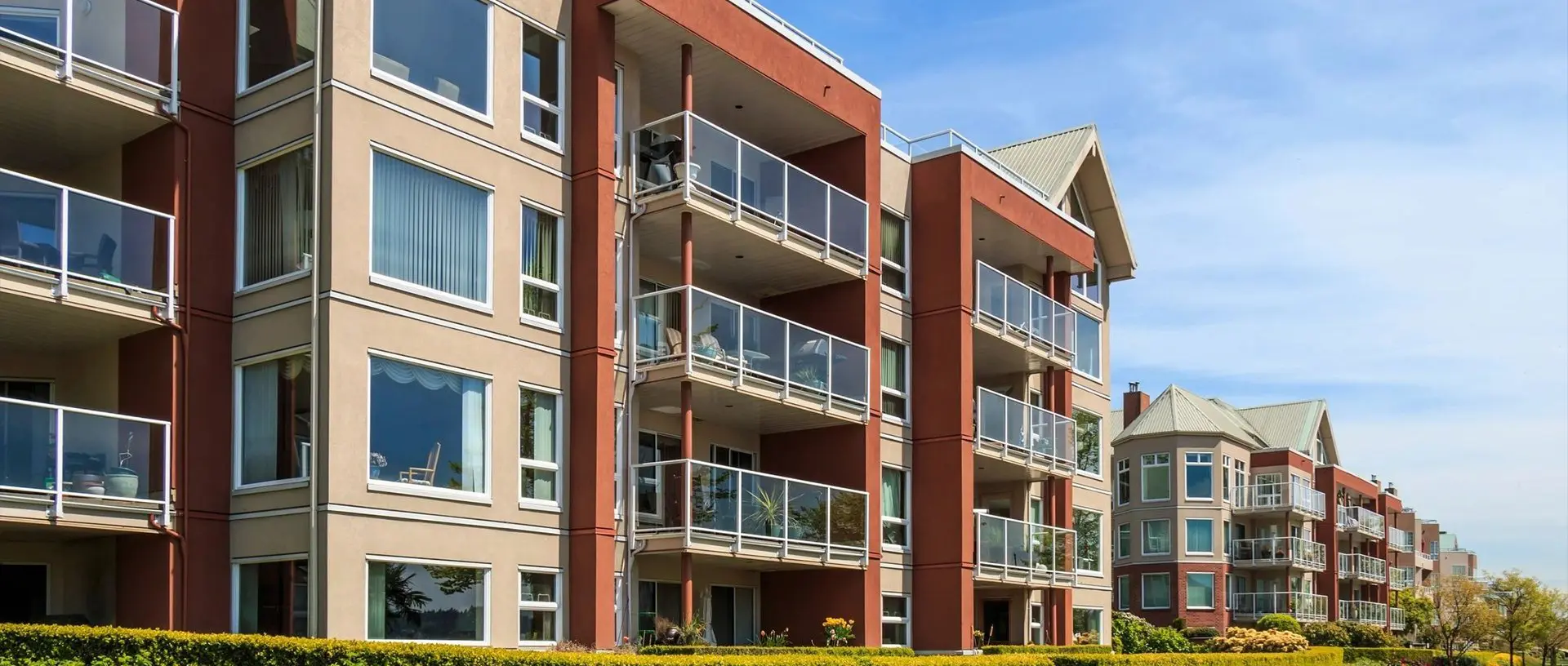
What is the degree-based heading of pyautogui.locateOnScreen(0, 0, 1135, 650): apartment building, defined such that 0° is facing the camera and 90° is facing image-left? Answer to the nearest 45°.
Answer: approximately 315°
